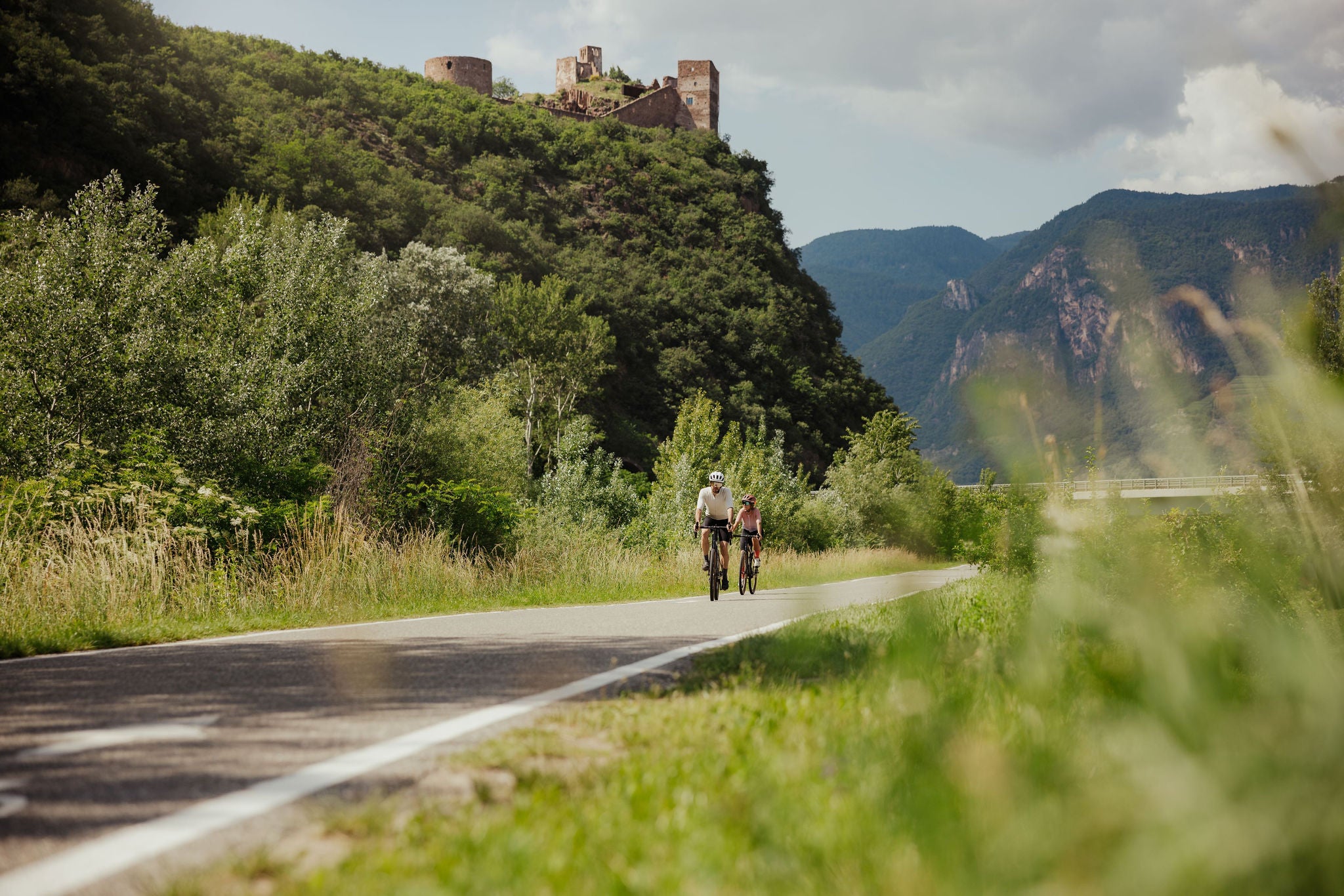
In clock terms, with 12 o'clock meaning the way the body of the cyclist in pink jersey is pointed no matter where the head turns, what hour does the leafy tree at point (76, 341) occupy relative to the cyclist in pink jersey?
The leafy tree is roughly at 3 o'clock from the cyclist in pink jersey.

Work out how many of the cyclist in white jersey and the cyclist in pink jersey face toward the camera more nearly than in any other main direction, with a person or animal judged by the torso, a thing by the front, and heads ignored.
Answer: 2

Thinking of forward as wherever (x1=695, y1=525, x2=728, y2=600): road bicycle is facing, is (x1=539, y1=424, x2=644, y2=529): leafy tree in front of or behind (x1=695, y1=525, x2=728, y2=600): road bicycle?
behind

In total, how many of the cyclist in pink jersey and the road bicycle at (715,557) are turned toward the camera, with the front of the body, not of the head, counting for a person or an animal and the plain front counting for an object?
2

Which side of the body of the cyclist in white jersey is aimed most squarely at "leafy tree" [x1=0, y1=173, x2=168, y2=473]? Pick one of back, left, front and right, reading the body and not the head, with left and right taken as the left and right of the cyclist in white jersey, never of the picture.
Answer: right

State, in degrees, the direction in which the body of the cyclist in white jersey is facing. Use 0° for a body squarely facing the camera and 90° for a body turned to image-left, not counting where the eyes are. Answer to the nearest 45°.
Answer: approximately 0°
